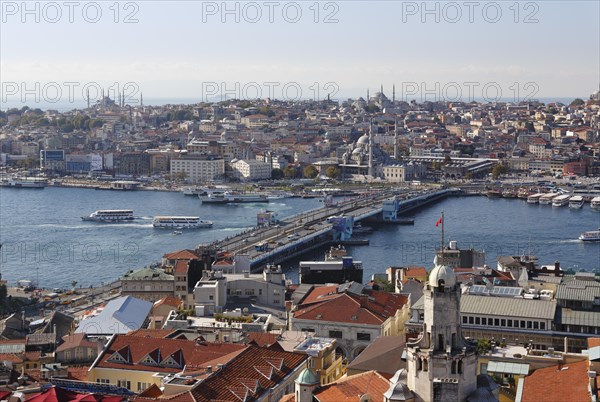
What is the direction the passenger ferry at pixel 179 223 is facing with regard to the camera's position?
facing to the right of the viewer

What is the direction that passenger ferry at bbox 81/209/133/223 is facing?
to the viewer's left

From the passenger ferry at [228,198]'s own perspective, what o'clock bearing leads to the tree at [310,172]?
The tree is roughly at 4 o'clock from the passenger ferry.

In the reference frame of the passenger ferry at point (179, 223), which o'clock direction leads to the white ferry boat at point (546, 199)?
The white ferry boat is roughly at 11 o'clock from the passenger ferry.

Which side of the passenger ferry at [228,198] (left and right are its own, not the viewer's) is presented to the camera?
left

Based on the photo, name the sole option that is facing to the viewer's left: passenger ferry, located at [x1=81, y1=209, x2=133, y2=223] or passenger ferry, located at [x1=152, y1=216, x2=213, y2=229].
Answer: passenger ferry, located at [x1=81, y1=209, x2=133, y2=223]

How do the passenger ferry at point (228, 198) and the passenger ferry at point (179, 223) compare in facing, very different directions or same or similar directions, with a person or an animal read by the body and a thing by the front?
very different directions
